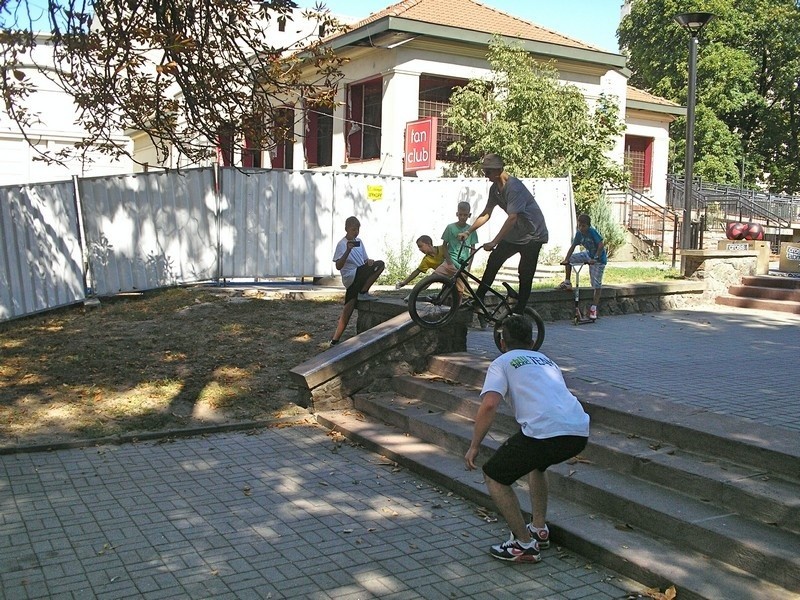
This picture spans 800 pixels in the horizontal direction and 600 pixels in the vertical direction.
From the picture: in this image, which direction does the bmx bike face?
to the viewer's left

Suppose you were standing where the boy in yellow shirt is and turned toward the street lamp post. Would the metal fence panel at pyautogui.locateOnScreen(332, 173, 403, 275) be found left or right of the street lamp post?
left

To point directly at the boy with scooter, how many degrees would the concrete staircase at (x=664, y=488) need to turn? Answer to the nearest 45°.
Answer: approximately 135° to its right

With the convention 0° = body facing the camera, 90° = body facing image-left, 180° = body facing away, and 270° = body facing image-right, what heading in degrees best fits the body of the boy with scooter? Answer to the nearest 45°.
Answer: approximately 45°

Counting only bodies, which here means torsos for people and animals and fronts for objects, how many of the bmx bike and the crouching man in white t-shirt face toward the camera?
0

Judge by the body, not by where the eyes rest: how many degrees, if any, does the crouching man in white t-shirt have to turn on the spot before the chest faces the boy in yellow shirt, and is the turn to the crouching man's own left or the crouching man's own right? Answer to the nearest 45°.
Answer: approximately 45° to the crouching man's own right

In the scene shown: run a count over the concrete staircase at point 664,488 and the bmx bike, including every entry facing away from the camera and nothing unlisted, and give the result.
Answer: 0

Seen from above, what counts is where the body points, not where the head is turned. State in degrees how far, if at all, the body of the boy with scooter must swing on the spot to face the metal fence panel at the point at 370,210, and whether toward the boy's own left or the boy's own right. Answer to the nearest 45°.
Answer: approximately 90° to the boy's own right
